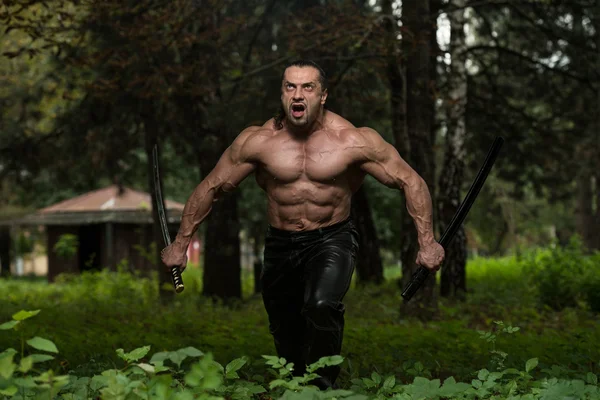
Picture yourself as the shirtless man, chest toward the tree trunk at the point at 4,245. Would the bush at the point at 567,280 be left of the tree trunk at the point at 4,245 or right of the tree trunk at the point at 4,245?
right

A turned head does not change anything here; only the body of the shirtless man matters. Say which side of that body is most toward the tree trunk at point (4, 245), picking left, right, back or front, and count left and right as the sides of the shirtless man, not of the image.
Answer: back

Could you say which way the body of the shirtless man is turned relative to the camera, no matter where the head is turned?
toward the camera

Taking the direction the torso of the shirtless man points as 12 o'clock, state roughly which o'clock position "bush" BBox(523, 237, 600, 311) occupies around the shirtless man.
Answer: The bush is roughly at 7 o'clock from the shirtless man.
